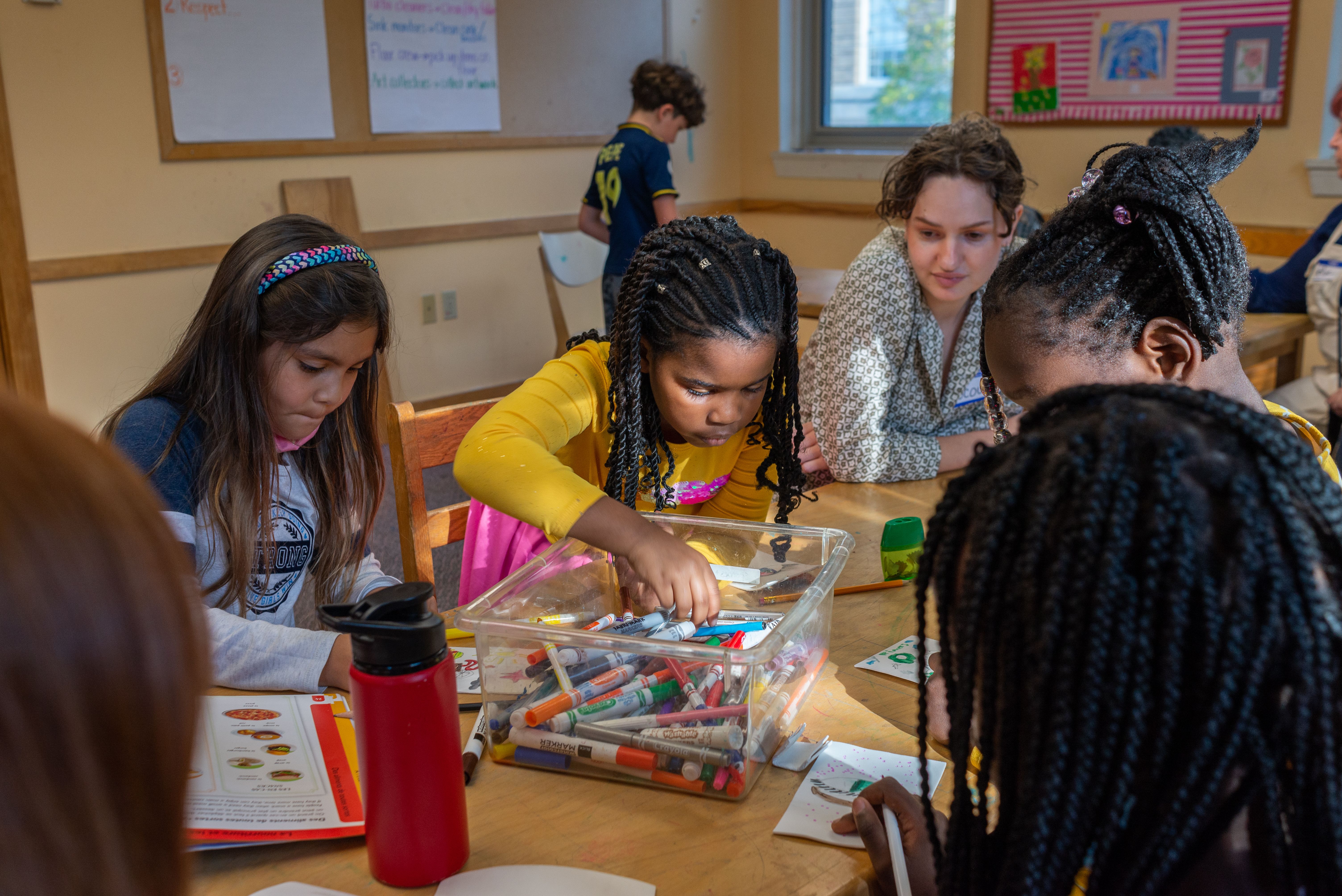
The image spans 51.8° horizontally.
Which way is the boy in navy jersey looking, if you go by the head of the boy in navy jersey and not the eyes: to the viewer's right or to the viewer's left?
to the viewer's right

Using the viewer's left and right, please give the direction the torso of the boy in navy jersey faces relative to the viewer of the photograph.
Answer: facing away from the viewer and to the right of the viewer

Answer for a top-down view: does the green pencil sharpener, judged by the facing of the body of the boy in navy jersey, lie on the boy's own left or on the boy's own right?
on the boy's own right

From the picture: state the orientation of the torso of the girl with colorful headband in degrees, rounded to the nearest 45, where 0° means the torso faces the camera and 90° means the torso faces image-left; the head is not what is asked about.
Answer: approximately 315°

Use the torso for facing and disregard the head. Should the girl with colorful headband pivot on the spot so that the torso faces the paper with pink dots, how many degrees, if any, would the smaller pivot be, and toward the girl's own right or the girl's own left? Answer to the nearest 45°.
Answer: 0° — they already face it

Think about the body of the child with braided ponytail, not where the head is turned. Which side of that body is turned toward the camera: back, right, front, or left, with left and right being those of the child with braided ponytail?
left

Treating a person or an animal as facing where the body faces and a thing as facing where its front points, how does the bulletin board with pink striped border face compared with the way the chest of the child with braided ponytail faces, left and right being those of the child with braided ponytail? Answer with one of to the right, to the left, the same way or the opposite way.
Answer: to the left

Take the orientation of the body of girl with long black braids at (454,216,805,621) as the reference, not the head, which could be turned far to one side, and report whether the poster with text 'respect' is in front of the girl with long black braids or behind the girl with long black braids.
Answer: behind

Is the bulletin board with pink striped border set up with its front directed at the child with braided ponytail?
yes

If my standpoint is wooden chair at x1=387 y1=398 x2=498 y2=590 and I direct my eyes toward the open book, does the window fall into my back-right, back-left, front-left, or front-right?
back-left

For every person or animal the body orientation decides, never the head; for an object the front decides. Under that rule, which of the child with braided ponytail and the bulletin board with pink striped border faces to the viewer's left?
the child with braided ponytail
